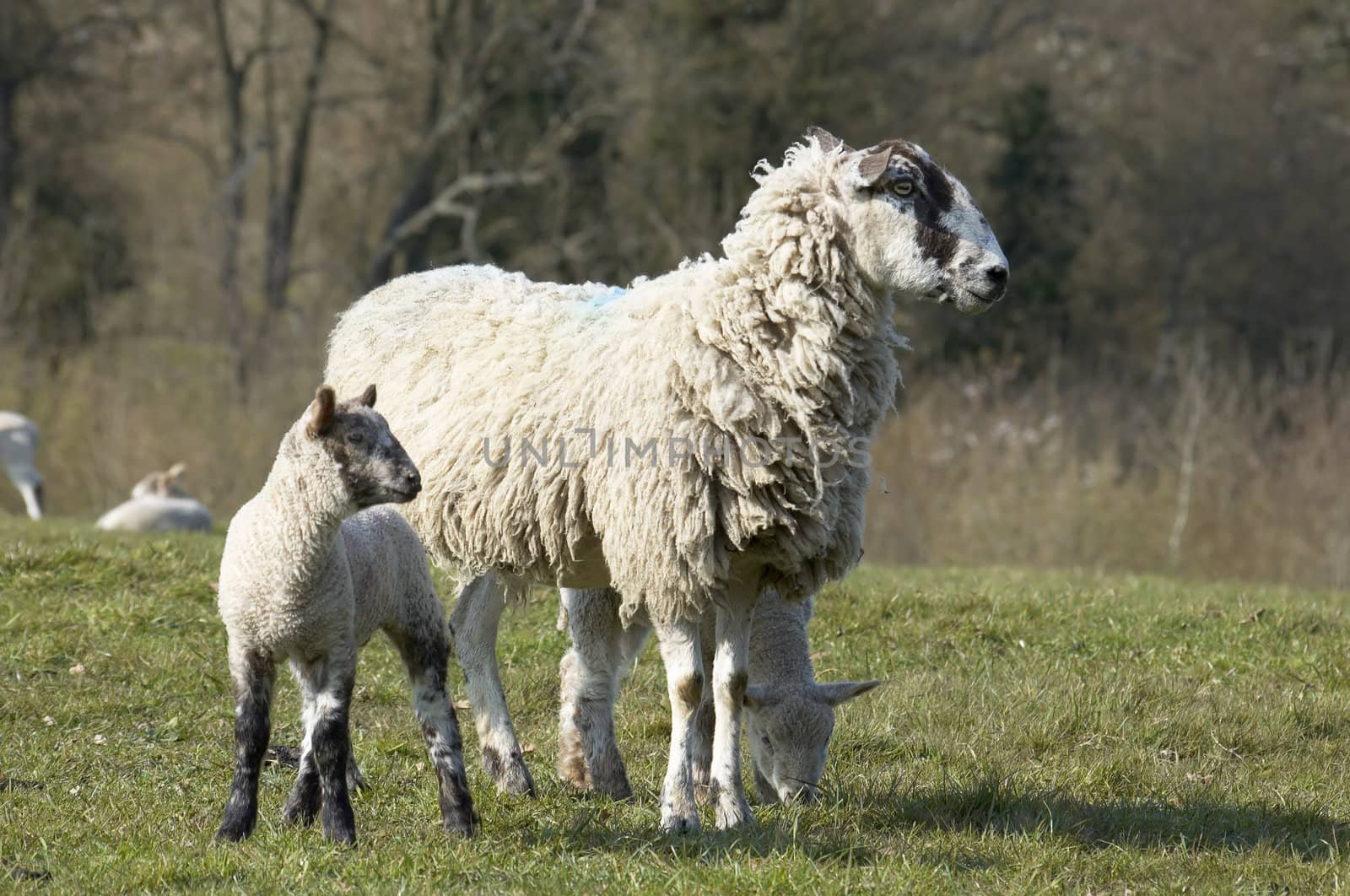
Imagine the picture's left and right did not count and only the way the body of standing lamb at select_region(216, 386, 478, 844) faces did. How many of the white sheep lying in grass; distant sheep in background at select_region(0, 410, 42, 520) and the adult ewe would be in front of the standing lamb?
0

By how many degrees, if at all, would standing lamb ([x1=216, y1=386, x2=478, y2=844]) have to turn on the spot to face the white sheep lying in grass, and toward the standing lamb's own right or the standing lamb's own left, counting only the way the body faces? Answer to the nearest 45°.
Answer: approximately 135° to the standing lamb's own right

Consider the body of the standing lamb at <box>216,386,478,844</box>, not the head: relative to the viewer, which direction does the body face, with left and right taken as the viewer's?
facing the viewer and to the left of the viewer

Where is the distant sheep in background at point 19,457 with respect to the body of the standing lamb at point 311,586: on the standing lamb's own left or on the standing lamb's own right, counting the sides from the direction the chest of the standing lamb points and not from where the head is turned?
on the standing lamb's own right

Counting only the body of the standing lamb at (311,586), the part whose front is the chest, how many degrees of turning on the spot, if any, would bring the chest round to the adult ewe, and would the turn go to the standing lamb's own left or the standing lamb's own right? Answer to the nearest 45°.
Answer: approximately 135° to the standing lamb's own left
